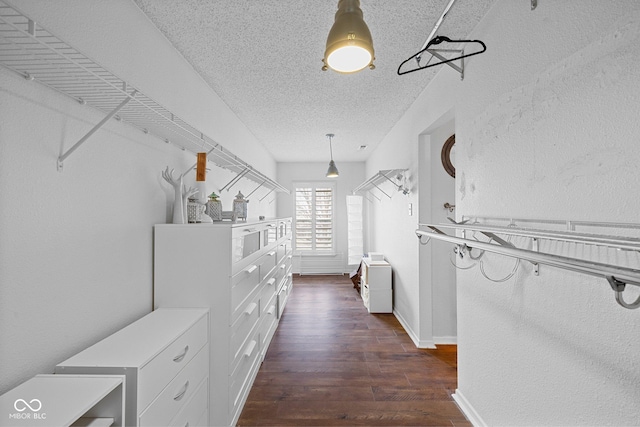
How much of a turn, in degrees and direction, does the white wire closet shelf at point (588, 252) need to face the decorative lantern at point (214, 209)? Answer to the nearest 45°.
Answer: approximately 45° to its right

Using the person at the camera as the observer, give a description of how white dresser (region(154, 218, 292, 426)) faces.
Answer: facing to the right of the viewer

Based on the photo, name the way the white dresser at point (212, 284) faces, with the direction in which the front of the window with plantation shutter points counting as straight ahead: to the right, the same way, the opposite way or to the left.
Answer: to the left

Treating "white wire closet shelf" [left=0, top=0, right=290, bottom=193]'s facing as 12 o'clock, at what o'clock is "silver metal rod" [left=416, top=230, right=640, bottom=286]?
The silver metal rod is roughly at 12 o'clock from the white wire closet shelf.

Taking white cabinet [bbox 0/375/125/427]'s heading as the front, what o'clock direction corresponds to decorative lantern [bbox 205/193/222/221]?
The decorative lantern is roughly at 9 o'clock from the white cabinet.

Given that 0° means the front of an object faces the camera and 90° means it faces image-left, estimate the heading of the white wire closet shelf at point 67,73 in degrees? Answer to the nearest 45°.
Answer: approximately 315°

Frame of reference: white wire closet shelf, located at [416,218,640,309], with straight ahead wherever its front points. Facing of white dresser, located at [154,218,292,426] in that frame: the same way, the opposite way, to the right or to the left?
the opposite way

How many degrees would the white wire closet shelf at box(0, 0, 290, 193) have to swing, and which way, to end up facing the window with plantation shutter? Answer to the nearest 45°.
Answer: approximately 90° to its left
